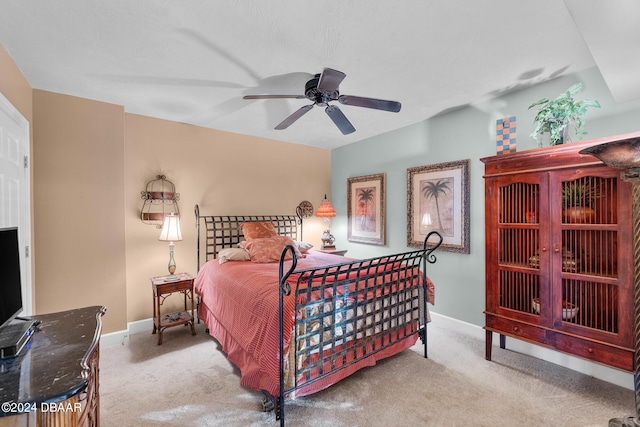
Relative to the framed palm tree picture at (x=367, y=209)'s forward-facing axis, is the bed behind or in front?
in front

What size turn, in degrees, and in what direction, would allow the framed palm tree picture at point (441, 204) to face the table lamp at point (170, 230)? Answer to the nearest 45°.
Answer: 0° — it already faces it

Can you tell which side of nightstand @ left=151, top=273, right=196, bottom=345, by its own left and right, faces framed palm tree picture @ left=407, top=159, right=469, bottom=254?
left

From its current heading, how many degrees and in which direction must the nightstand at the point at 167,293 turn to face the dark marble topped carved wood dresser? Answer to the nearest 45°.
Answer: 0° — it already faces it

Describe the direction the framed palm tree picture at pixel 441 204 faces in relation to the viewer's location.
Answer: facing the viewer and to the left of the viewer

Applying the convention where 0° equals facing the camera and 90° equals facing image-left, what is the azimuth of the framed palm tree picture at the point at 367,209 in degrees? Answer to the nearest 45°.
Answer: approximately 45°

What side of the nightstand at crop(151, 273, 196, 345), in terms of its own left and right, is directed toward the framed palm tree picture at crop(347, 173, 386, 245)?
left

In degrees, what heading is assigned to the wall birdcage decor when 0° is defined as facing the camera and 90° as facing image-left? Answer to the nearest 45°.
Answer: approximately 0°

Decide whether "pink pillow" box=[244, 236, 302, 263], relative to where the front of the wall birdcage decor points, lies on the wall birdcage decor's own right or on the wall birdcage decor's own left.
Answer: on the wall birdcage decor's own left

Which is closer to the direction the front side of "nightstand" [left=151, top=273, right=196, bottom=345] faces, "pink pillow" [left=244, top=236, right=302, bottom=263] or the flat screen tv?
the flat screen tv

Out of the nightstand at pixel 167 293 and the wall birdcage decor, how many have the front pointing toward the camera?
2

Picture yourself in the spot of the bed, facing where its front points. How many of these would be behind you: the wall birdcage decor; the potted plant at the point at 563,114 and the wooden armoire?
1

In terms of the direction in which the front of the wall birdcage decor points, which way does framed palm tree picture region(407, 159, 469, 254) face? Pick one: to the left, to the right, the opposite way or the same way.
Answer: to the right

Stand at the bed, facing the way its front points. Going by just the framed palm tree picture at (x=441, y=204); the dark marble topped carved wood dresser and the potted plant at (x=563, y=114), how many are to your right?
1

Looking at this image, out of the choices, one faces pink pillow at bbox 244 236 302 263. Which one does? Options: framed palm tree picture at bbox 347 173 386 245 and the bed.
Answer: the framed palm tree picture

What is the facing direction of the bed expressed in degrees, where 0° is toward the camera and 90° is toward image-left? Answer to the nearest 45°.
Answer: approximately 315°

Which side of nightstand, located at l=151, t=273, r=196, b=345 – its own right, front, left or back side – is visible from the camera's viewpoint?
front

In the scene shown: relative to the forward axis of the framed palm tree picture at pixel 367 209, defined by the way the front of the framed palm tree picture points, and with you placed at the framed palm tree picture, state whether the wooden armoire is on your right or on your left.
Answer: on your left

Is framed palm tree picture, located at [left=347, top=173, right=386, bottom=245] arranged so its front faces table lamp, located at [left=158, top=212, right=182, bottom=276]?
yes
